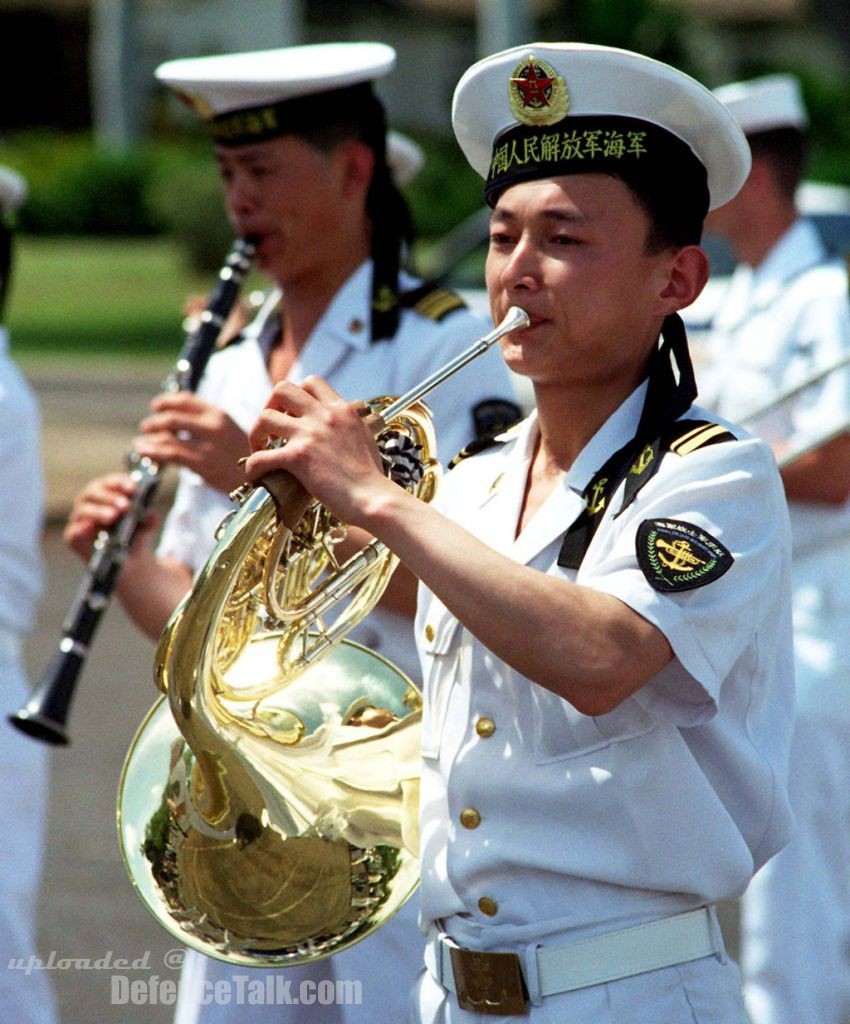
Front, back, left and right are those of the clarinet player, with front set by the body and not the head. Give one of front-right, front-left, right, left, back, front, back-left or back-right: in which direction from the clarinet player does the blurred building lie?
back-right
